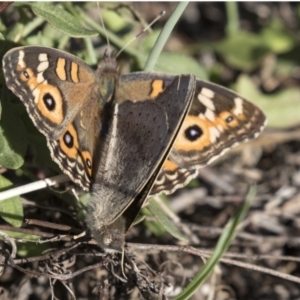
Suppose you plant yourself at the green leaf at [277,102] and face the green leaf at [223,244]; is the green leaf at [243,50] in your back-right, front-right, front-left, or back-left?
back-right
